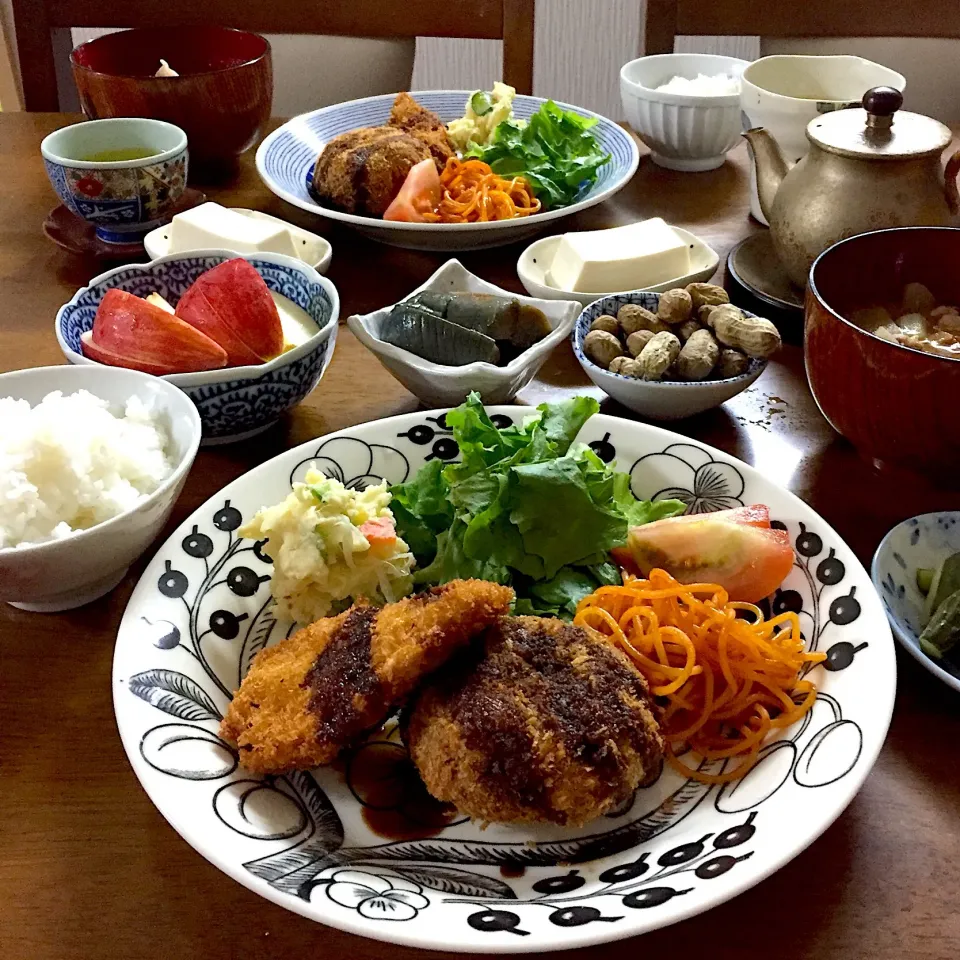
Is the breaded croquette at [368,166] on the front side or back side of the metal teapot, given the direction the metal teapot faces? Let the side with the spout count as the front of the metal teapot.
on the front side

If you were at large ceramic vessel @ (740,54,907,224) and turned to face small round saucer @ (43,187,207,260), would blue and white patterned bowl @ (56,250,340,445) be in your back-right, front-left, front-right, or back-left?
front-left

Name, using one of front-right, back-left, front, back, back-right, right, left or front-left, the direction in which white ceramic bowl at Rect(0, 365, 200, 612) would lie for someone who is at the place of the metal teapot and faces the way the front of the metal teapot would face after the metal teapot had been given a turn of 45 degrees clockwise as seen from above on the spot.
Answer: left

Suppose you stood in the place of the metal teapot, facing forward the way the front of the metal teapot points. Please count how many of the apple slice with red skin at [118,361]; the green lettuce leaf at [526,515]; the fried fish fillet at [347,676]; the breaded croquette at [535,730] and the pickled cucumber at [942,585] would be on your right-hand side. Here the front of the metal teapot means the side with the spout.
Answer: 0

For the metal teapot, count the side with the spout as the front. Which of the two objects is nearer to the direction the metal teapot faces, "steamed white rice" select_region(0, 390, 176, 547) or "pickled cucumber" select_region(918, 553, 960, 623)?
the steamed white rice

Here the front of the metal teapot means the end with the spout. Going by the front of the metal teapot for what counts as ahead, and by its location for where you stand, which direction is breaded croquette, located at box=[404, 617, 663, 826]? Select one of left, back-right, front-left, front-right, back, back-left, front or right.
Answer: left

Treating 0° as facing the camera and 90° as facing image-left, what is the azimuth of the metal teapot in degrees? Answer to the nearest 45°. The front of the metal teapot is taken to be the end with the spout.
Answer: approximately 90°

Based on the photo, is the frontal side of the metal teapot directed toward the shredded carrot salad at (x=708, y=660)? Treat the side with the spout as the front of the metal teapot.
no

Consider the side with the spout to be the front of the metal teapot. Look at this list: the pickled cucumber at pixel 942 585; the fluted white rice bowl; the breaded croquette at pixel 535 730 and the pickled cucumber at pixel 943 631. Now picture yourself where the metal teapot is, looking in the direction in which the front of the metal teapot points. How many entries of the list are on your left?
3

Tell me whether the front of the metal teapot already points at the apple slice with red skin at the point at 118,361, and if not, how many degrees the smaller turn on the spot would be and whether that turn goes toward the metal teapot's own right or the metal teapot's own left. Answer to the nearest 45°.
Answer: approximately 45° to the metal teapot's own left

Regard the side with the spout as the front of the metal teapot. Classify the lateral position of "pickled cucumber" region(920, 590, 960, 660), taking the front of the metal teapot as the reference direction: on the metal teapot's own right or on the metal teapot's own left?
on the metal teapot's own left

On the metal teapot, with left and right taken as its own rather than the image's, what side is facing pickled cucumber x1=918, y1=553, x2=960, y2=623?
left

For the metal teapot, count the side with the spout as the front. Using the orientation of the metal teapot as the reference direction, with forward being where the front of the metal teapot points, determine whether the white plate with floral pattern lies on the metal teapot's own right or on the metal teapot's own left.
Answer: on the metal teapot's own left
